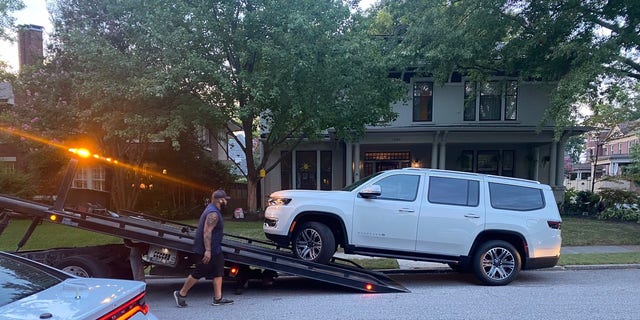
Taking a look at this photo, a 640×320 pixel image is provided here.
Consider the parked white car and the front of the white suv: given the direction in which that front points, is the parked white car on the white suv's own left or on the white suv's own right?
on the white suv's own left

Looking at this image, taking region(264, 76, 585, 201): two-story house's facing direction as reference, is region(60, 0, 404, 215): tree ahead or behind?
ahead

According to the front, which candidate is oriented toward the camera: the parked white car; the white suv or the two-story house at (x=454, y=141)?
the two-story house

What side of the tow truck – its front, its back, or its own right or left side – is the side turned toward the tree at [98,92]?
right

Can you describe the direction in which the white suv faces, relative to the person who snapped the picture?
facing to the left of the viewer

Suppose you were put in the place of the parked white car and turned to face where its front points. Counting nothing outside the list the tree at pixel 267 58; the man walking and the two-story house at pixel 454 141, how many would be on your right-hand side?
3

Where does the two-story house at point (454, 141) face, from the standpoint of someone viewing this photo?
facing the viewer

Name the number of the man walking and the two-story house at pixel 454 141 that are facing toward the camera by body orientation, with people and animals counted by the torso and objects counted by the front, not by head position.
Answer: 1

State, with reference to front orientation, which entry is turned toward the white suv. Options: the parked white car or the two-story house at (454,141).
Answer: the two-story house

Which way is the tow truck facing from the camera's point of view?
to the viewer's left
